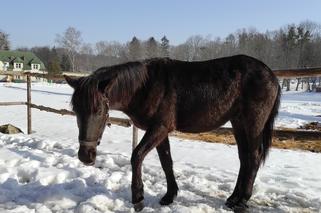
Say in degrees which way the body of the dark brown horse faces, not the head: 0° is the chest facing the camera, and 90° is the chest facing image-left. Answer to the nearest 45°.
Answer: approximately 90°
